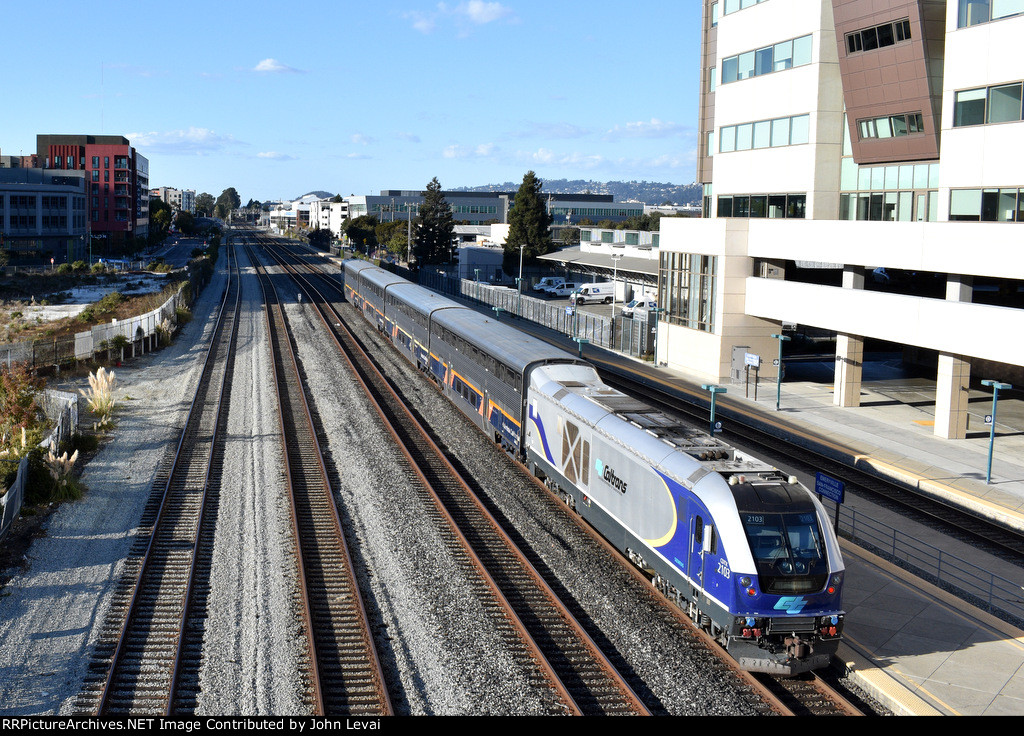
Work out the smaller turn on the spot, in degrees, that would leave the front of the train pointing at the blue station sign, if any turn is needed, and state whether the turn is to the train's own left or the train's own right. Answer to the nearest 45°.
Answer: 0° — it already faces it

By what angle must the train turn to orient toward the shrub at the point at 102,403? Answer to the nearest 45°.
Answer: approximately 180°

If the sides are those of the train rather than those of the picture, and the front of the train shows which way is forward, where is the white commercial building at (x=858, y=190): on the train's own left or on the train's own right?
on the train's own left

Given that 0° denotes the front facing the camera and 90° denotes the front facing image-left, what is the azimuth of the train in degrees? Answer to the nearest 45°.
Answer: approximately 315°

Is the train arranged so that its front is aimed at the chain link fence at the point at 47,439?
no
